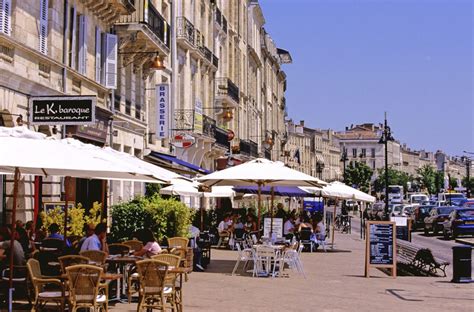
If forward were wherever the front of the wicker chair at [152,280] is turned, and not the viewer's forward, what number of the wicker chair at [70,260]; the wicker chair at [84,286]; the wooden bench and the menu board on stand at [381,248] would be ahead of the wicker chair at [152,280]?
2

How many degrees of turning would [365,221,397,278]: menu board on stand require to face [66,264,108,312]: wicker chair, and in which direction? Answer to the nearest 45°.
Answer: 0° — it already faces it

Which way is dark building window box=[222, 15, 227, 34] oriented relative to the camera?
to the viewer's right

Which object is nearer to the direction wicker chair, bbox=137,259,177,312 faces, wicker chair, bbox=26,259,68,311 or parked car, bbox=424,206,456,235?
the parked car

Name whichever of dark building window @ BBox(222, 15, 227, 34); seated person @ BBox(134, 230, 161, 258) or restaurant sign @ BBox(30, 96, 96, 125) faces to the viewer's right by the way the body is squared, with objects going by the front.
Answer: the dark building window

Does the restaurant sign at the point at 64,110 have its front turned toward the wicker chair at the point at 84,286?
yes

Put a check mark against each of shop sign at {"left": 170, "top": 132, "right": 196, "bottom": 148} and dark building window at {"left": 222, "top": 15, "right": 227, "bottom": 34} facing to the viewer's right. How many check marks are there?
1
